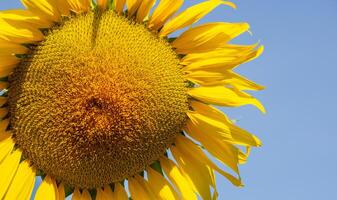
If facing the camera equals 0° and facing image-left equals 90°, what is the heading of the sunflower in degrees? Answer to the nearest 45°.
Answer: approximately 0°
